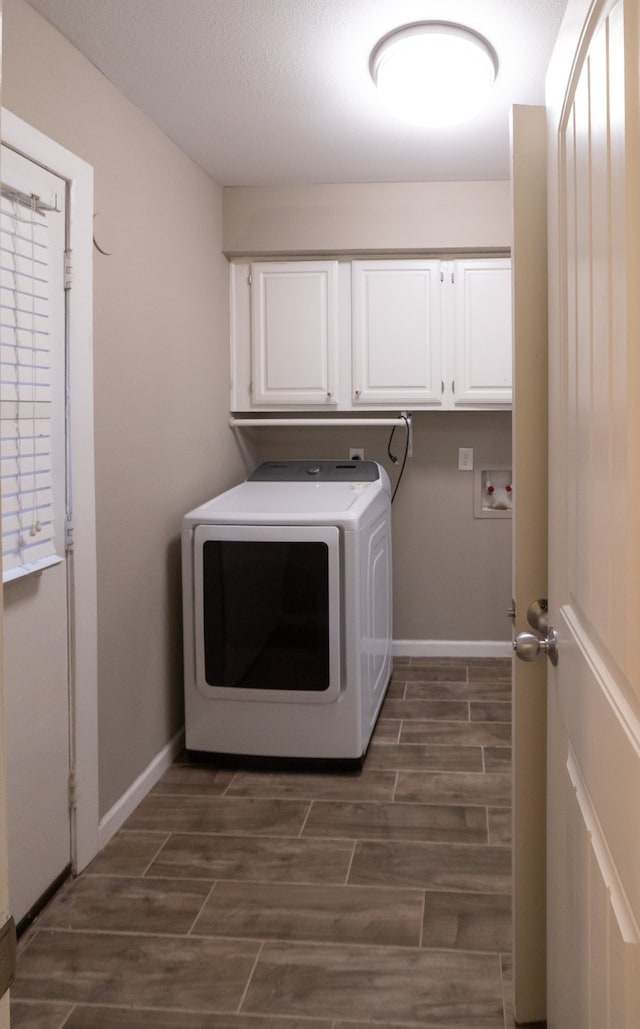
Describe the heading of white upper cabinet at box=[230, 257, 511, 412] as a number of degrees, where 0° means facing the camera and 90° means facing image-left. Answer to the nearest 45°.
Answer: approximately 0°

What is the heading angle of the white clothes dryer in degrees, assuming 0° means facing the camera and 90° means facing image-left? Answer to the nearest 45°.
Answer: approximately 0°

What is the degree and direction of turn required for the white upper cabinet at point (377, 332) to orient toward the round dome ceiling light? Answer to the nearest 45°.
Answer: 0° — it already faces it

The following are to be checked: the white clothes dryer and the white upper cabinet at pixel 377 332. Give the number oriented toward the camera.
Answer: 2

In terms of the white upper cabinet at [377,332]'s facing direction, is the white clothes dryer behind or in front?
in front
